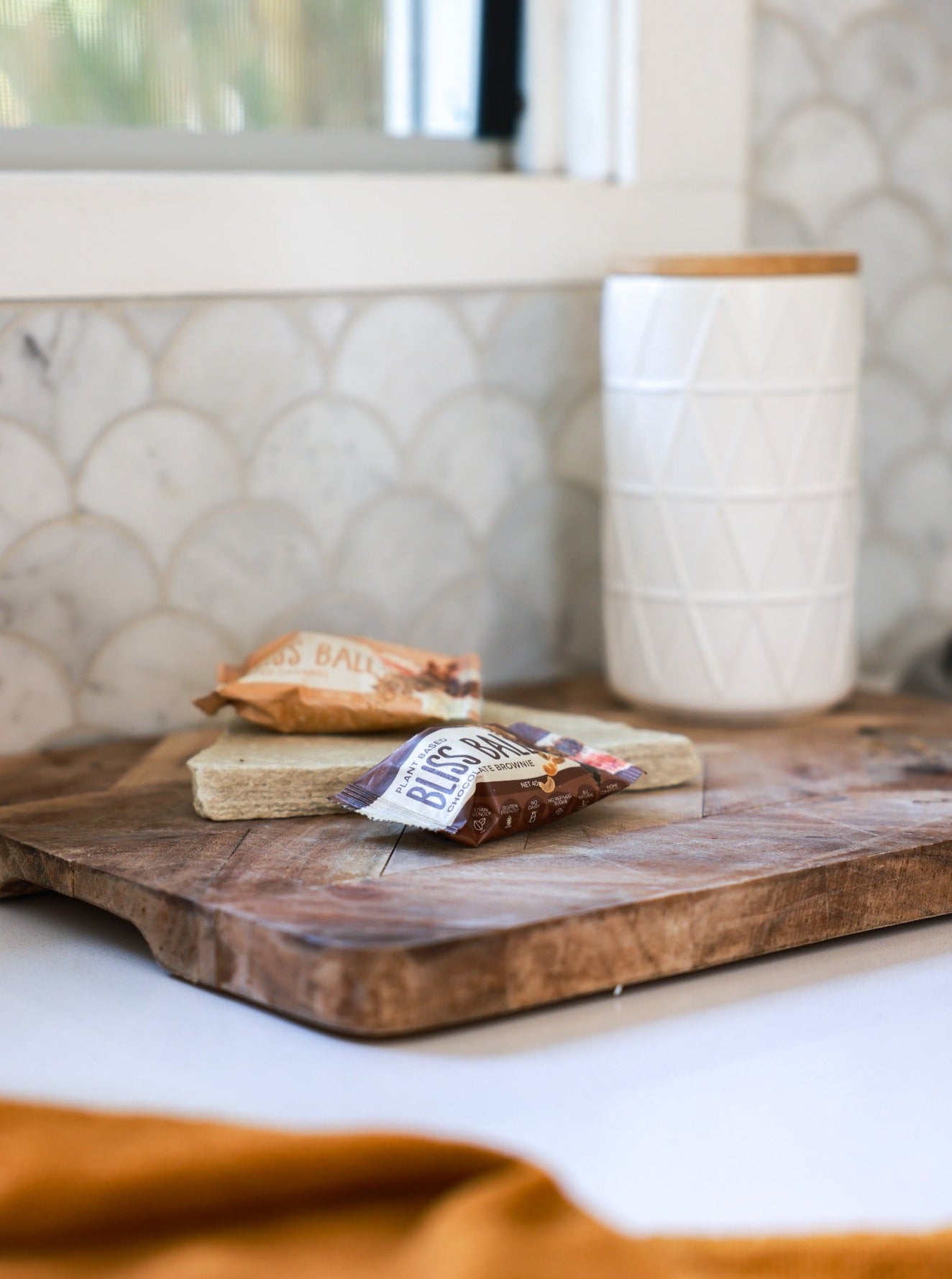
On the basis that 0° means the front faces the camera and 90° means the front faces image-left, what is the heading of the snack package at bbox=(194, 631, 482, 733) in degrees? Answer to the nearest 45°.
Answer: approximately 0°

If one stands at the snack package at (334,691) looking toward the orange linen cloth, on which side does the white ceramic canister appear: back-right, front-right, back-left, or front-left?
back-left
